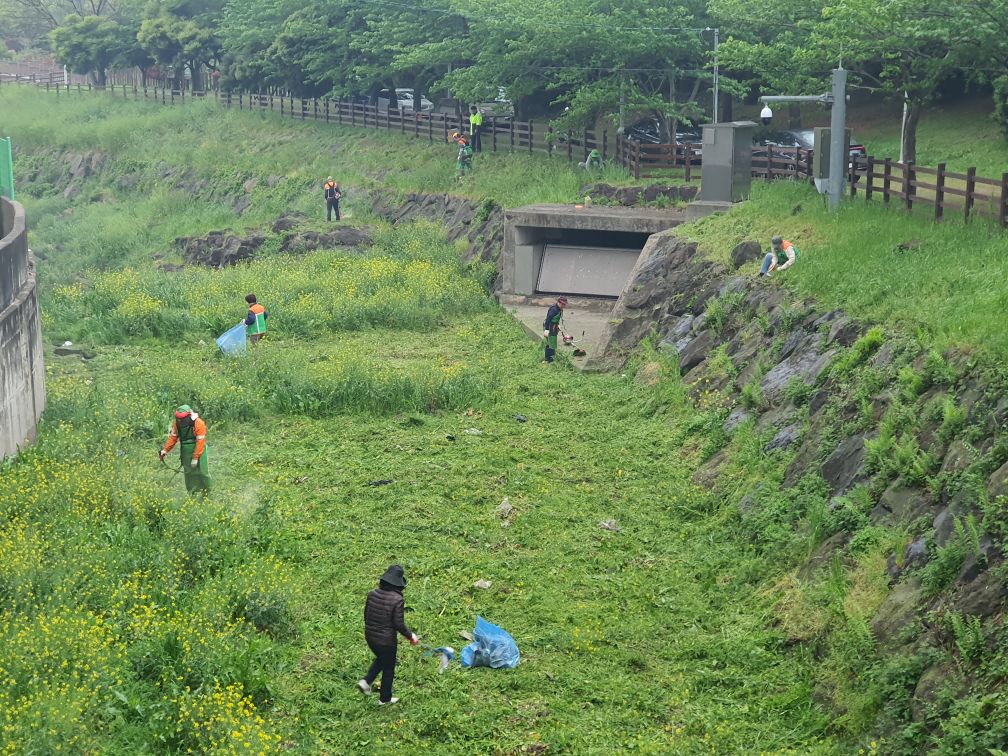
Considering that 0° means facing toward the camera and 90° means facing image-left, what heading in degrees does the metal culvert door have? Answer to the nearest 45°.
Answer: approximately 0°

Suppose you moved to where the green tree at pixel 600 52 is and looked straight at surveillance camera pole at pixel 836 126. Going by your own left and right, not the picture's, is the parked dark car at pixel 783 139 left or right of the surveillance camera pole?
left

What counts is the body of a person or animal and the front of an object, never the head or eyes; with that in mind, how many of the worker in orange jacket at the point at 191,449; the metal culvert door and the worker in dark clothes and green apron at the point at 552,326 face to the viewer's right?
1

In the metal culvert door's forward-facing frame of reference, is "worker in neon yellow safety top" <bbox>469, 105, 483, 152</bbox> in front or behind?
behind

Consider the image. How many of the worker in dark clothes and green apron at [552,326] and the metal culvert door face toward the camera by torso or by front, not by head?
1

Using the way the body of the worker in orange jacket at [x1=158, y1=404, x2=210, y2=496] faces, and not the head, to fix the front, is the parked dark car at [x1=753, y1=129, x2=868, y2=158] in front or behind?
behind

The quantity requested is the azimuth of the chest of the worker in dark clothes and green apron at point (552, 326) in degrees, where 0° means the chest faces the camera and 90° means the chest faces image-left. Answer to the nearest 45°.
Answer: approximately 270°

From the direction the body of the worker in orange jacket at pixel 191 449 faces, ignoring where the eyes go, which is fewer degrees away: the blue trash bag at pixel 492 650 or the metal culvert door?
the blue trash bag

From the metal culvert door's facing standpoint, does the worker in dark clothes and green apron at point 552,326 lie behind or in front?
in front

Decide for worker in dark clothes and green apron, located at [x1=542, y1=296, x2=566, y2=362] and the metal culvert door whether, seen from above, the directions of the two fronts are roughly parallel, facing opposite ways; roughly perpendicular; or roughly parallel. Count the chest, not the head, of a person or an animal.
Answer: roughly perpendicular

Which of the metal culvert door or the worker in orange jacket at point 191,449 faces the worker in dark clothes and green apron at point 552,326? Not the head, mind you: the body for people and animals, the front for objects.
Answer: the metal culvert door

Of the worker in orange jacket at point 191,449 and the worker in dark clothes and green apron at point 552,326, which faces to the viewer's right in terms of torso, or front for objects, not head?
the worker in dark clothes and green apron

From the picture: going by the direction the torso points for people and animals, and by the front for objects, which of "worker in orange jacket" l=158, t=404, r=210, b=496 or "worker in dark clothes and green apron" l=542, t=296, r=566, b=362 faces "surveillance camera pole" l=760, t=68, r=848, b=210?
the worker in dark clothes and green apron

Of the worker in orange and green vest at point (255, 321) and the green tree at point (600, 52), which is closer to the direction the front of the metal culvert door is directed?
the worker in orange and green vest

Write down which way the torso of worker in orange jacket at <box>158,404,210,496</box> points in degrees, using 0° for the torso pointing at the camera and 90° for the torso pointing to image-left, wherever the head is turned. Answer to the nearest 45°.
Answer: approximately 45°

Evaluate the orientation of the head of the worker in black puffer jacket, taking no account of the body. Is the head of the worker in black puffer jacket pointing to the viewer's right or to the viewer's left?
to the viewer's right

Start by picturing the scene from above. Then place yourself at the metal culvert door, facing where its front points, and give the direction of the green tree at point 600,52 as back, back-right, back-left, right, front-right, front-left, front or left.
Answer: back

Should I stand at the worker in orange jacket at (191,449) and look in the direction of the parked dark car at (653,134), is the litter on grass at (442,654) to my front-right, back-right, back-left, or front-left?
back-right

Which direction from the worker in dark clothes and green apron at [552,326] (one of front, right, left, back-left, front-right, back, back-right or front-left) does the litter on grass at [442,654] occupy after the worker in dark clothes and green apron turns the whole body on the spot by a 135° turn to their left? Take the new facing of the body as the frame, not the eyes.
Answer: back-left

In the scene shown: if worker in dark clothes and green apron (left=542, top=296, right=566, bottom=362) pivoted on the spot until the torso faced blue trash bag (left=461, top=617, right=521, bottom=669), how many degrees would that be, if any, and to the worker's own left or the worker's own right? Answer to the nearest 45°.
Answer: approximately 90° to the worker's own right
